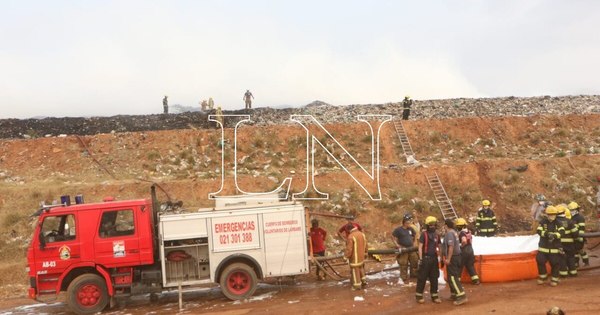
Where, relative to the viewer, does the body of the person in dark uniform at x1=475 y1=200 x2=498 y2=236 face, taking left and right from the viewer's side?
facing the viewer

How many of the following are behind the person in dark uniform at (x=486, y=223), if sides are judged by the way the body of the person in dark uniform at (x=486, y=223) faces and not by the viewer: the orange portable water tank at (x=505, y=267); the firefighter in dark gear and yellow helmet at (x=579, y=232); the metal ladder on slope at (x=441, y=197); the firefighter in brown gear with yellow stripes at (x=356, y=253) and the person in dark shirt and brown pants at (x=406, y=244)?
1

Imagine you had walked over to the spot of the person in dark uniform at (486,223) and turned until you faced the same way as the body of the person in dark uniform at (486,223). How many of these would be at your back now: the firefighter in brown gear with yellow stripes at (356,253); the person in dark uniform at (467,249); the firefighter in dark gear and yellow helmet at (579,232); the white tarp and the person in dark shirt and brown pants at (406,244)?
0

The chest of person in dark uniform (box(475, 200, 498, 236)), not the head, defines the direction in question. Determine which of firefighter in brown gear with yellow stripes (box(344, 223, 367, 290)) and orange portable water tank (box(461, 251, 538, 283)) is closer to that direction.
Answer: the orange portable water tank

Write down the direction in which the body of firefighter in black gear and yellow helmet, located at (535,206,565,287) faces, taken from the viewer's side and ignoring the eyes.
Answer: toward the camera

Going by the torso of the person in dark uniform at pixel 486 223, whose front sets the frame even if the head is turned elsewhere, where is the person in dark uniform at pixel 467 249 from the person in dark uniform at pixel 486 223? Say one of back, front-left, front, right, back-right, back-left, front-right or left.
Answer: front

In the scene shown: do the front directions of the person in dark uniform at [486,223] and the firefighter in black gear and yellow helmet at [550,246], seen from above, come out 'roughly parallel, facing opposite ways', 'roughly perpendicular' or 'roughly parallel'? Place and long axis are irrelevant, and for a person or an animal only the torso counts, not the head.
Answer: roughly parallel

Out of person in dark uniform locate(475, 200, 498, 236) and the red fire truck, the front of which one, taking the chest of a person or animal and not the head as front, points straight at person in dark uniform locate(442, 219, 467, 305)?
person in dark uniform locate(475, 200, 498, 236)

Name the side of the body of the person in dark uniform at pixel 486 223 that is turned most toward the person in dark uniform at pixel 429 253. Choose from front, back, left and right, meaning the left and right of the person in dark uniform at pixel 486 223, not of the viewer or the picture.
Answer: front

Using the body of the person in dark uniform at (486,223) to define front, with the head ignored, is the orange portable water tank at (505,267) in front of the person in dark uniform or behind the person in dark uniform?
in front

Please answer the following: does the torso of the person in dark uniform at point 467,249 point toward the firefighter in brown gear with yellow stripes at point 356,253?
yes

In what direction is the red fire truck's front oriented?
to the viewer's left

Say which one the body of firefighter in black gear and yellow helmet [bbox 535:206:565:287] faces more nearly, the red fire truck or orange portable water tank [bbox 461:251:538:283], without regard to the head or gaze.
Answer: the red fire truck

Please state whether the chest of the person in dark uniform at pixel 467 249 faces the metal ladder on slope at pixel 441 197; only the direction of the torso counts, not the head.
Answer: no

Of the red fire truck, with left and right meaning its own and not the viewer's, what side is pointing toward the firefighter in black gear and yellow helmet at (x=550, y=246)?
back

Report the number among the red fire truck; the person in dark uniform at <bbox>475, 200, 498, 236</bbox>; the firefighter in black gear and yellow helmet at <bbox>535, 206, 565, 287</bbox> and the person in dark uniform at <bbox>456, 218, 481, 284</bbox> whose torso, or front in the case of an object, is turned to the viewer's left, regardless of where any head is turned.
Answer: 2

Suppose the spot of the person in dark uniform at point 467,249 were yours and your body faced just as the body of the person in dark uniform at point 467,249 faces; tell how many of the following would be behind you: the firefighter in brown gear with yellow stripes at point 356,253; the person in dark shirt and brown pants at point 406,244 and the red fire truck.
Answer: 0
